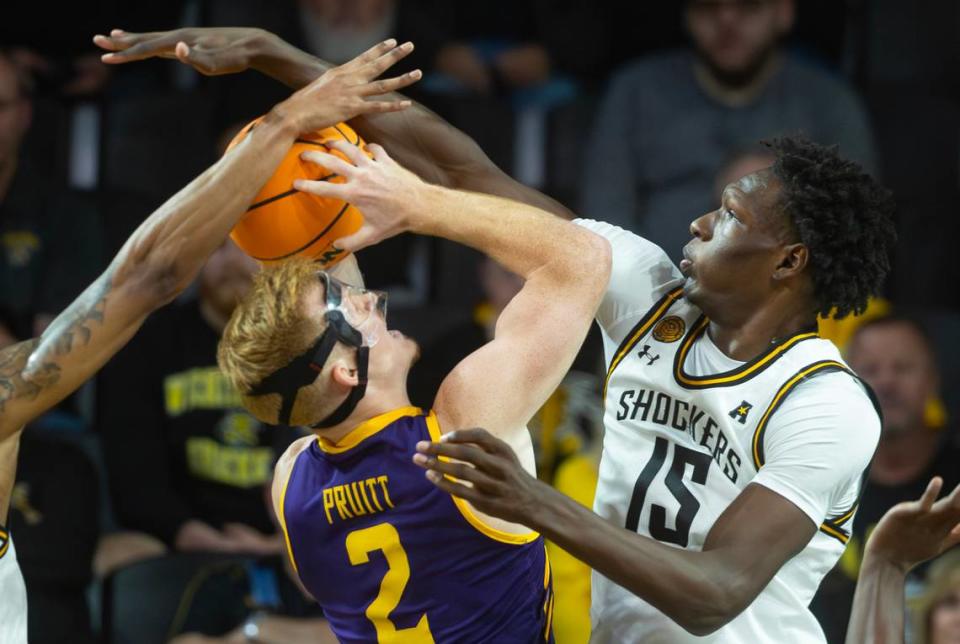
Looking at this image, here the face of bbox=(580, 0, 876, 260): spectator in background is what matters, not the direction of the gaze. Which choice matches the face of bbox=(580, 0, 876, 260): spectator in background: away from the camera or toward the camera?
toward the camera

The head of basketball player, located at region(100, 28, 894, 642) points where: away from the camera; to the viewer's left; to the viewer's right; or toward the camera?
to the viewer's left

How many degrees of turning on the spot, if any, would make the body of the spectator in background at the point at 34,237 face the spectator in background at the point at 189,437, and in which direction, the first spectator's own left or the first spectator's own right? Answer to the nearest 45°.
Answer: approximately 45° to the first spectator's own left

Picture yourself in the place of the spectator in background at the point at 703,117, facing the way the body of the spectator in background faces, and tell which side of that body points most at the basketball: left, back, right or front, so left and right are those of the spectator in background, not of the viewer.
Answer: front

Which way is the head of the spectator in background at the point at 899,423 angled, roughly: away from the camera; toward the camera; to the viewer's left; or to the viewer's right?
toward the camera

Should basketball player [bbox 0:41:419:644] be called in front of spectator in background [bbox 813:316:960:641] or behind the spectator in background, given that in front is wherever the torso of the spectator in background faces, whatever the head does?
in front

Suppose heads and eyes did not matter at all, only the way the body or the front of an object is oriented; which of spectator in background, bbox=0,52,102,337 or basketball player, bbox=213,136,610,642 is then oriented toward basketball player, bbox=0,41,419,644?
the spectator in background

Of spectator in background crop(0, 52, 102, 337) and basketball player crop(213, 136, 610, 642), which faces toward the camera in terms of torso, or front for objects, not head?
the spectator in background

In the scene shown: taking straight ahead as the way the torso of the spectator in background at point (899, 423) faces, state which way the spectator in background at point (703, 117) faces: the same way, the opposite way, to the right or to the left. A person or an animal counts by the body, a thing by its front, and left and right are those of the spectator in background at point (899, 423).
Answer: the same way

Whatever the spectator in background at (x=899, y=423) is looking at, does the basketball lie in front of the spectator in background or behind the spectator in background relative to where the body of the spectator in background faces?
in front

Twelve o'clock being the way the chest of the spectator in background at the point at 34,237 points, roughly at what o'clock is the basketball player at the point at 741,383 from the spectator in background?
The basketball player is roughly at 11 o'clock from the spectator in background.

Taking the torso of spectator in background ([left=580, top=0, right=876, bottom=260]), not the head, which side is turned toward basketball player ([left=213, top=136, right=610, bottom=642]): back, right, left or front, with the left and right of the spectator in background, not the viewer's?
front

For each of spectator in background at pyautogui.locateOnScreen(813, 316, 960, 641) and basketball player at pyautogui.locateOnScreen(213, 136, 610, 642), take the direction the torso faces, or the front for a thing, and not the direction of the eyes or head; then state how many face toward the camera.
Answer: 1

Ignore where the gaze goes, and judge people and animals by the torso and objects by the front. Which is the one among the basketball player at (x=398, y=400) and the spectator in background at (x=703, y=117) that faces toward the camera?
the spectator in background

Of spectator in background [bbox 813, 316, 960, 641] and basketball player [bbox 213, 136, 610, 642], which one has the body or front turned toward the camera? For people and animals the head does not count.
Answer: the spectator in background

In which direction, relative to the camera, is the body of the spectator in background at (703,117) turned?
toward the camera

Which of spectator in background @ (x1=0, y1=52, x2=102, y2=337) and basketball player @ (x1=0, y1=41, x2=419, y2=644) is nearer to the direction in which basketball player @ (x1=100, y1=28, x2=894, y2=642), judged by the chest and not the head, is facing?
the basketball player
